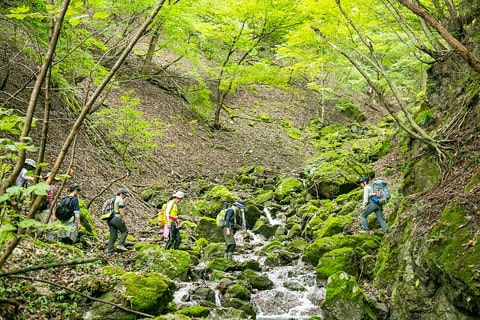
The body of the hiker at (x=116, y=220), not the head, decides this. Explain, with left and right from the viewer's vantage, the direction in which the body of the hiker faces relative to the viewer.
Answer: facing to the right of the viewer

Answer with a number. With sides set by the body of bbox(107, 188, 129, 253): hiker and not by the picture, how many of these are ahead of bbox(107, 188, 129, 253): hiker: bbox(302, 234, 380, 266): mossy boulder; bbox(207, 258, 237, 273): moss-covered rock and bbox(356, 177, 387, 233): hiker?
3

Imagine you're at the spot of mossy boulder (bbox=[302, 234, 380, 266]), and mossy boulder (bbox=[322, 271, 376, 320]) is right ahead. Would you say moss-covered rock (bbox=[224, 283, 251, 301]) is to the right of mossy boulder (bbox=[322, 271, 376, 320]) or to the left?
right

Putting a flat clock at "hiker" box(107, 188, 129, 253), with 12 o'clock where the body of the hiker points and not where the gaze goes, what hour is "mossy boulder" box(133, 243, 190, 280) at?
The mossy boulder is roughly at 1 o'clock from the hiker.

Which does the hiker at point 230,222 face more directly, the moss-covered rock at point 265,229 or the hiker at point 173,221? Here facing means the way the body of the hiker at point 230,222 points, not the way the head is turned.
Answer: the moss-covered rock

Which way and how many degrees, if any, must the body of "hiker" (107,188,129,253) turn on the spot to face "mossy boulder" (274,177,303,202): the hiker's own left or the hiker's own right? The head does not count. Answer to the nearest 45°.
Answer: approximately 45° to the hiker's own left

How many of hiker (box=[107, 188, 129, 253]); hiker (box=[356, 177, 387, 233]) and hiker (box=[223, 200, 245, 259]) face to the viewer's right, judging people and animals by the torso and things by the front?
2

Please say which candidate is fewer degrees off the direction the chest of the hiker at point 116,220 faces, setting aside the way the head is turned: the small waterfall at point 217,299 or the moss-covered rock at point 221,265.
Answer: the moss-covered rock
